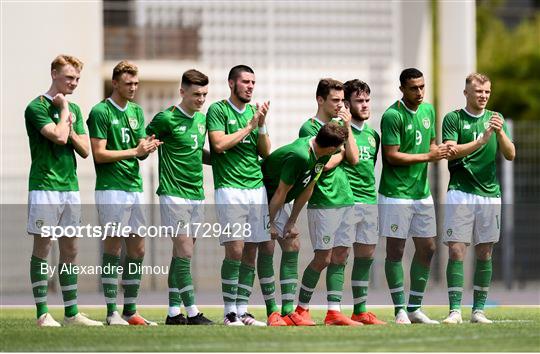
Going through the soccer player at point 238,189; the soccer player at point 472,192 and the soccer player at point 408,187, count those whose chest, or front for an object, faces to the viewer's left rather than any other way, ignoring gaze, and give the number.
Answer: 0

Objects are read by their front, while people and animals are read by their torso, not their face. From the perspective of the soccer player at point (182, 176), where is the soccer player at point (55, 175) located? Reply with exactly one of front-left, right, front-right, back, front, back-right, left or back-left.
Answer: back-right

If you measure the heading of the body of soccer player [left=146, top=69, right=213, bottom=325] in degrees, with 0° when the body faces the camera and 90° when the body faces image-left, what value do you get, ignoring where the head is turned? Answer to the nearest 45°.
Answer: approximately 315°

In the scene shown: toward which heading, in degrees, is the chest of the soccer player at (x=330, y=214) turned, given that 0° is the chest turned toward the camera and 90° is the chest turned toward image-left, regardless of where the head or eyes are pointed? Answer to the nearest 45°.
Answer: approximately 315°

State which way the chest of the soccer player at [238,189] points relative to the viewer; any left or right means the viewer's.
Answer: facing the viewer and to the right of the viewer

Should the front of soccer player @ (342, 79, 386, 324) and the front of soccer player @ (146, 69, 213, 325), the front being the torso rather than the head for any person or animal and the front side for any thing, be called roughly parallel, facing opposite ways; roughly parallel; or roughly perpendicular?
roughly parallel

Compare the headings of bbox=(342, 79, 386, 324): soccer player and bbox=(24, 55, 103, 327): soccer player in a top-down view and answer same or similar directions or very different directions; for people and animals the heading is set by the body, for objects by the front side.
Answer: same or similar directions

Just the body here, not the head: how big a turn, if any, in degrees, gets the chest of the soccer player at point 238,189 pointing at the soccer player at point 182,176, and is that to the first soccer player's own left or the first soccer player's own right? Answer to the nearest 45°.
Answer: approximately 135° to the first soccer player's own right

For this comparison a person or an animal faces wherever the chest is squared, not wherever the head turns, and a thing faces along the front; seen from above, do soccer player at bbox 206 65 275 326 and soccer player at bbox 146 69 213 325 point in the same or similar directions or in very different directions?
same or similar directions

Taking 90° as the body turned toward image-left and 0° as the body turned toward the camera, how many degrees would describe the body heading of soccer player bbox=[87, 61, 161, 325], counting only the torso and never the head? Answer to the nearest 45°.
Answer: approximately 315°

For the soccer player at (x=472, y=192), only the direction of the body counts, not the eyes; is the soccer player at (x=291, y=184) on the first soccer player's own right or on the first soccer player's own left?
on the first soccer player's own right

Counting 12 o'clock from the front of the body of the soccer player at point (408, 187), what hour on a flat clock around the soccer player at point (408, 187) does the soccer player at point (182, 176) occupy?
the soccer player at point (182, 176) is roughly at 4 o'clock from the soccer player at point (408, 187).

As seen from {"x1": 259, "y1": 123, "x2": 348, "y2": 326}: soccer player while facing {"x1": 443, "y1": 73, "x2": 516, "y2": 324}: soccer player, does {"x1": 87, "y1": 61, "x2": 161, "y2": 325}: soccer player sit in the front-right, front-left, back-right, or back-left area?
back-left

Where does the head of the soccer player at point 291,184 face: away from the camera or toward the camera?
toward the camera

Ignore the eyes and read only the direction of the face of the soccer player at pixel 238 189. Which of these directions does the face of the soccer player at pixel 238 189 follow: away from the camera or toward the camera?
toward the camera

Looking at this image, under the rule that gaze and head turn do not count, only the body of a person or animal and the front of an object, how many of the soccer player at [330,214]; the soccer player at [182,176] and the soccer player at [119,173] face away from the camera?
0

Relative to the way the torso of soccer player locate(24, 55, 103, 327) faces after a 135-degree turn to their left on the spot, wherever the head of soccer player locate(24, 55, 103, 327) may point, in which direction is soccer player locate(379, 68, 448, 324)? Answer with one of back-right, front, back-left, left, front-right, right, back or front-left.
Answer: right

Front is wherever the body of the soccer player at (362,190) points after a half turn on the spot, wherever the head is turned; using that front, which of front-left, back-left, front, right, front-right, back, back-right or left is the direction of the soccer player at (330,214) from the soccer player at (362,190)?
left

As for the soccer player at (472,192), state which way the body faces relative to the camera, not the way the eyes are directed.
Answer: toward the camera

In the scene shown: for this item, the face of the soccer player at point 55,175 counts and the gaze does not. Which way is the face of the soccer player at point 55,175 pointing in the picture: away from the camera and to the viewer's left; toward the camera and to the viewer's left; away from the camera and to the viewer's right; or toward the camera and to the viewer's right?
toward the camera and to the viewer's right

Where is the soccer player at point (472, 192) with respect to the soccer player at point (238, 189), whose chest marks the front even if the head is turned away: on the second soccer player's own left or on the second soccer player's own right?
on the second soccer player's own left
